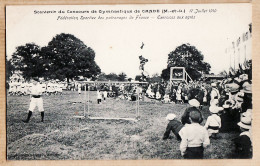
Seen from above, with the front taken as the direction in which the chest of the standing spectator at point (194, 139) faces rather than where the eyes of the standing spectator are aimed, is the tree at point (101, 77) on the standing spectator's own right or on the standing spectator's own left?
on the standing spectator's own left

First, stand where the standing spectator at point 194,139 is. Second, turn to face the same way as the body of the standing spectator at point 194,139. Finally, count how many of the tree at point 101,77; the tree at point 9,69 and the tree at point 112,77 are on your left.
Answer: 3

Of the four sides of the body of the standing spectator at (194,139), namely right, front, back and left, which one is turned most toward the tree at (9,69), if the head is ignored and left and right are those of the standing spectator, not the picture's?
front

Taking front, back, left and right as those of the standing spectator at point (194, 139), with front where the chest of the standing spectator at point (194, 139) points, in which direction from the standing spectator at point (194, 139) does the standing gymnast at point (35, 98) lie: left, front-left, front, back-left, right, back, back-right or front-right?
left

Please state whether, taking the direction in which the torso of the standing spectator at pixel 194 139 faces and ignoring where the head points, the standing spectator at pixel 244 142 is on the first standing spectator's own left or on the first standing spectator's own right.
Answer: on the first standing spectator's own right

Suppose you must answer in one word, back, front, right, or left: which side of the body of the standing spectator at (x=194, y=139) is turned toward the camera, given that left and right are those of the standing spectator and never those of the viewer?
back

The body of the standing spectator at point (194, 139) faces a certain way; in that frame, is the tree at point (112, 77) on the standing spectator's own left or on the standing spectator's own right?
on the standing spectator's own left
